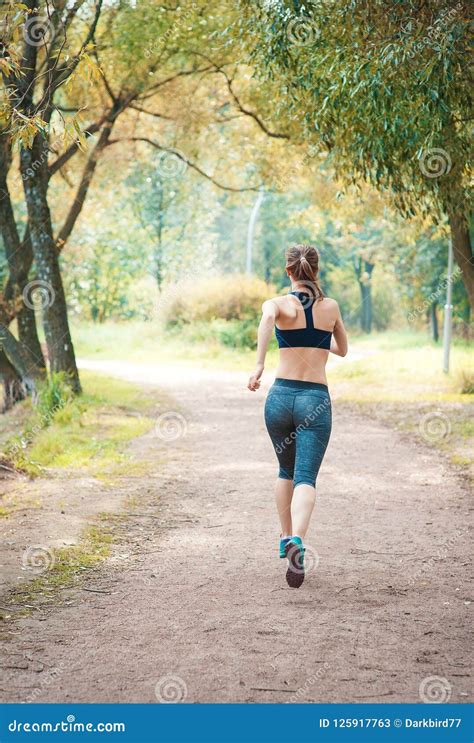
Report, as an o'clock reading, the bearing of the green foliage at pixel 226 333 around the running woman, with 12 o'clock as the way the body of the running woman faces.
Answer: The green foliage is roughly at 12 o'clock from the running woman.

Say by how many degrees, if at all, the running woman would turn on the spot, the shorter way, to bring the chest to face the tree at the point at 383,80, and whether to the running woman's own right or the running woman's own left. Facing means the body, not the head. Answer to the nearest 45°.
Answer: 0° — they already face it

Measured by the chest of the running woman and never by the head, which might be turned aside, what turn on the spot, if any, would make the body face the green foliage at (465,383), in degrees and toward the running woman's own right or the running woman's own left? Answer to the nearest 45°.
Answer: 0° — they already face it

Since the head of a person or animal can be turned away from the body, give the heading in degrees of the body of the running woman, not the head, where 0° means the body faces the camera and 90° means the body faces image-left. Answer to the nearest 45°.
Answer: approximately 180°

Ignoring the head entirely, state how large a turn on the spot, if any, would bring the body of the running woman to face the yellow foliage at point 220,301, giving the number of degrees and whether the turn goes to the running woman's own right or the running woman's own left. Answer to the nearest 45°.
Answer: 0° — they already face it
